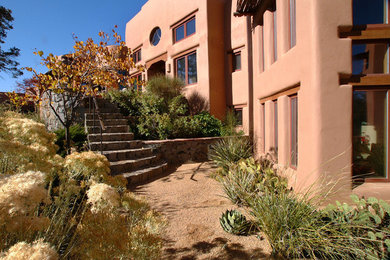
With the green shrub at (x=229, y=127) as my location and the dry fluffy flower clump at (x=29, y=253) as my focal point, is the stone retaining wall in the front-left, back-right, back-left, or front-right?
front-right

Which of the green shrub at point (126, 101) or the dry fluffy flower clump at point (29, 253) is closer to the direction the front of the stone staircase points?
the dry fluffy flower clump

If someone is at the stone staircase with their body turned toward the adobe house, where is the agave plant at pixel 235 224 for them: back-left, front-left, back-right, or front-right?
front-right

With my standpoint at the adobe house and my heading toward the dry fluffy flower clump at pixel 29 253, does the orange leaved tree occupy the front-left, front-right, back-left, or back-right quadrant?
front-right

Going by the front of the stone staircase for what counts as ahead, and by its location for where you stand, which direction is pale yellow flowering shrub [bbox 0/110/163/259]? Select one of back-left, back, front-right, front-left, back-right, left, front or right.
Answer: front-right

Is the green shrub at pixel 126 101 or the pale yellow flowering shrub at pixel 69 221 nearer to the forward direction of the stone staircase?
the pale yellow flowering shrub

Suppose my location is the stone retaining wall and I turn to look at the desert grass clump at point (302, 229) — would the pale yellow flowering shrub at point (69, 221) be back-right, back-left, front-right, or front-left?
front-right

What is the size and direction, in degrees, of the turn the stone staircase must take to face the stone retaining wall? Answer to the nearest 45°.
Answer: approximately 45° to its left

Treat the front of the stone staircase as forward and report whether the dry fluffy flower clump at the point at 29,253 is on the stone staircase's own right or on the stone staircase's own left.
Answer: on the stone staircase's own right

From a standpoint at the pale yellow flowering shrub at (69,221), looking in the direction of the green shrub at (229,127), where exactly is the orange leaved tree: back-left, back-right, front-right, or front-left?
front-left

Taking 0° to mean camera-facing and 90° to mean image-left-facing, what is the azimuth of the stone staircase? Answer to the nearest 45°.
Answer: approximately 315°

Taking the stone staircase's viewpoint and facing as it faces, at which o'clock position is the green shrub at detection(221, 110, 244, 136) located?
The green shrub is roughly at 10 o'clock from the stone staircase.

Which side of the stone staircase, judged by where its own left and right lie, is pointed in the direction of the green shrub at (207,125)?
left
